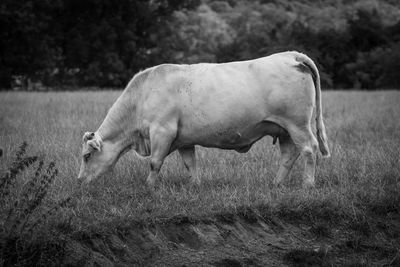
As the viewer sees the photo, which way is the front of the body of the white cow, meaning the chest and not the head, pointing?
to the viewer's left
